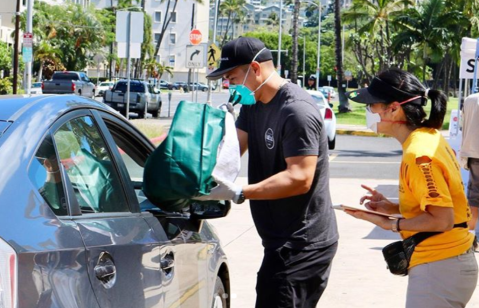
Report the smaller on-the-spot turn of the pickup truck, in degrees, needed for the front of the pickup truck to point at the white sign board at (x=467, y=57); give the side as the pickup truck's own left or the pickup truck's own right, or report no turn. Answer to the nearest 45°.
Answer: approximately 135° to the pickup truck's own right

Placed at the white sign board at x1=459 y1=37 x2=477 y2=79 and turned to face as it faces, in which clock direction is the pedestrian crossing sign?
The pedestrian crossing sign is roughly at 5 o'clock from the white sign board.

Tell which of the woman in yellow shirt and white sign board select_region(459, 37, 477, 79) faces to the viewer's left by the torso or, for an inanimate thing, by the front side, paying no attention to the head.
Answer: the woman in yellow shirt

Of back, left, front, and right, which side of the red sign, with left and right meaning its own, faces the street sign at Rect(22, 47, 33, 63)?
right

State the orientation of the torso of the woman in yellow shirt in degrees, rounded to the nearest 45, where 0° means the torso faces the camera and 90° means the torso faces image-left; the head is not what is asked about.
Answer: approximately 90°

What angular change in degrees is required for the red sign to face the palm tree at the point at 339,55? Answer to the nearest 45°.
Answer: approximately 135° to its left
